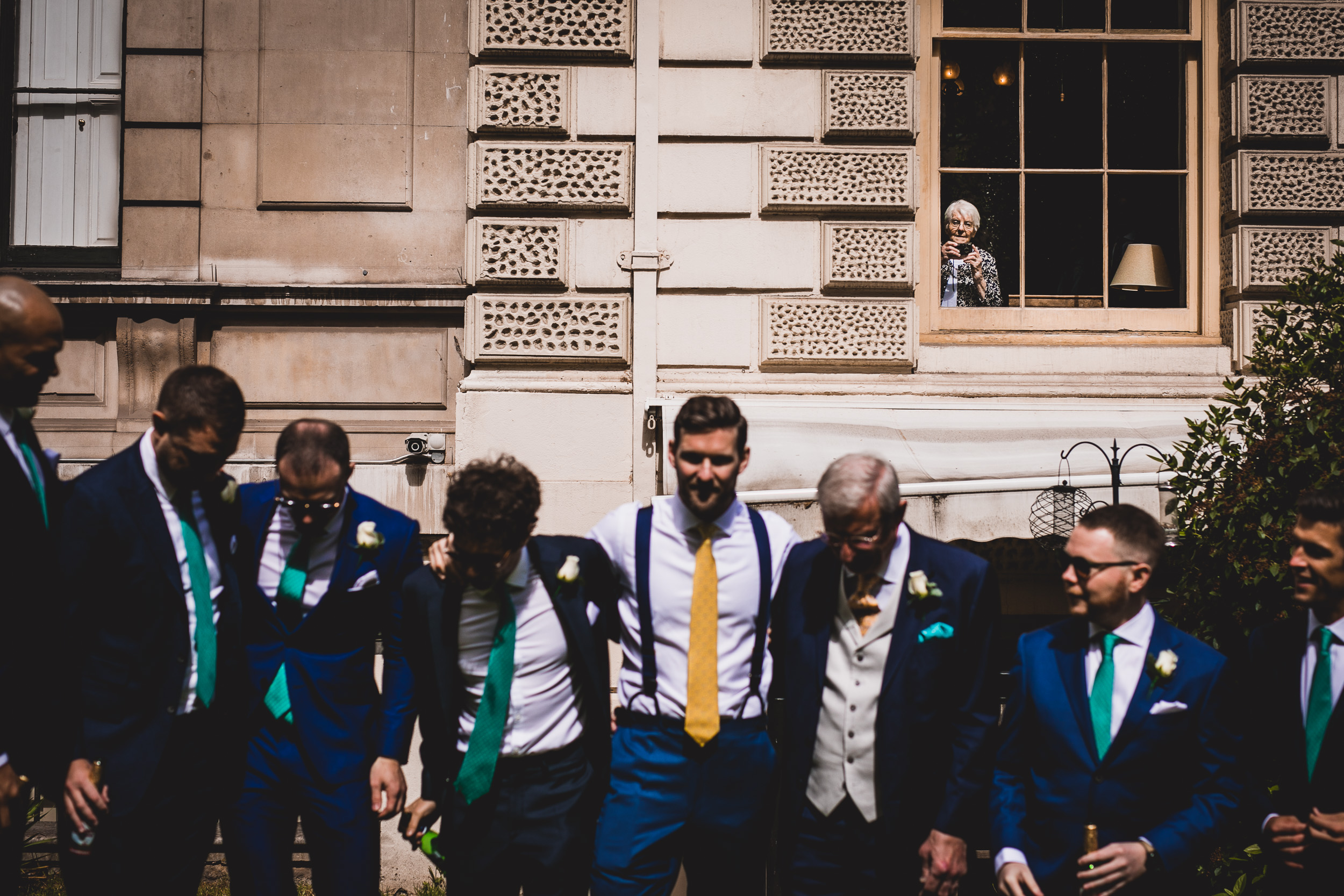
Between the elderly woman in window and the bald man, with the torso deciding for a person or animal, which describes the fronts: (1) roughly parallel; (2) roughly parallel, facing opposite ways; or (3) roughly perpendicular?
roughly perpendicular

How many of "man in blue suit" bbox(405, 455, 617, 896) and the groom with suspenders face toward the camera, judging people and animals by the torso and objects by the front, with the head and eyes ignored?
2

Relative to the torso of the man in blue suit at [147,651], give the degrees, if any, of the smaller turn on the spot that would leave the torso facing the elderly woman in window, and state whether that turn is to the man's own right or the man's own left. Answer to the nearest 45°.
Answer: approximately 90° to the man's own left

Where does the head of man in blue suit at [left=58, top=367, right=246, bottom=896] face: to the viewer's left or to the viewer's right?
to the viewer's right

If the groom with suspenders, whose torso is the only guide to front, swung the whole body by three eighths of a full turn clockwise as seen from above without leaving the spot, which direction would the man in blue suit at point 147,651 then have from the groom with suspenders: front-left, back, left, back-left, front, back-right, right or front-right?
front-left
